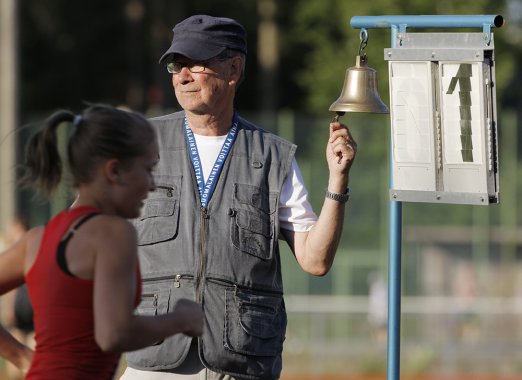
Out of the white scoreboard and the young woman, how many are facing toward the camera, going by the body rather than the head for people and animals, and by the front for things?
1

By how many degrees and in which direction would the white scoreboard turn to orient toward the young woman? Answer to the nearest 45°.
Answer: approximately 45° to its right

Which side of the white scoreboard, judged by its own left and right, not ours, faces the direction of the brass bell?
right

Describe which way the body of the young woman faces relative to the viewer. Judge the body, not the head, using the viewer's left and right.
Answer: facing away from the viewer and to the right of the viewer

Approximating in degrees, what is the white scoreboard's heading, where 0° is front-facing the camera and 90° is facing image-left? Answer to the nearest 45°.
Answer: approximately 0°

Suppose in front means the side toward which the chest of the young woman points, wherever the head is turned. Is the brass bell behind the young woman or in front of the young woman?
in front
